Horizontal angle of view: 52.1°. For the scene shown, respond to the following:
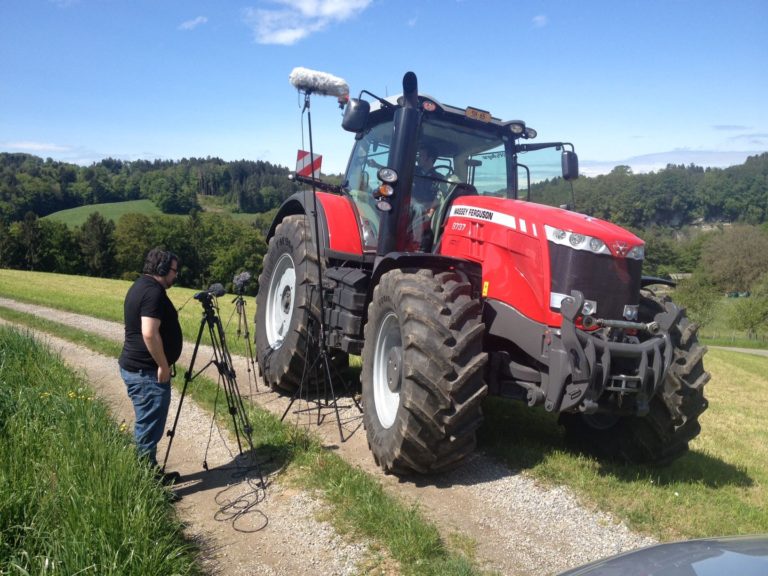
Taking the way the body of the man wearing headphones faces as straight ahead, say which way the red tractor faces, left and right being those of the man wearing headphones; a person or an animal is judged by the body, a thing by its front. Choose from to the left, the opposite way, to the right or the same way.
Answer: to the right

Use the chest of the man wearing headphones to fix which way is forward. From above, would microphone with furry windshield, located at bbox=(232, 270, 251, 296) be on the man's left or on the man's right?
on the man's left

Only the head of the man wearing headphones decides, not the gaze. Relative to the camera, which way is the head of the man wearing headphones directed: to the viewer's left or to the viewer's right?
to the viewer's right

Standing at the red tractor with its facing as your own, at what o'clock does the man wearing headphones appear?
The man wearing headphones is roughly at 4 o'clock from the red tractor.

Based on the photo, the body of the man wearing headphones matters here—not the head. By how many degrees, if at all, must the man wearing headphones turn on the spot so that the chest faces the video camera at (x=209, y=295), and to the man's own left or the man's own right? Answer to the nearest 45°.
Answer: approximately 45° to the man's own left

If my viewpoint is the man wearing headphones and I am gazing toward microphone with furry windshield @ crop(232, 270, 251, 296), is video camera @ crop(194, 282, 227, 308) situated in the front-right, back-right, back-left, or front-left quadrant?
front-right

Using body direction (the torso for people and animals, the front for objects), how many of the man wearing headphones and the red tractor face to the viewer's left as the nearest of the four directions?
0

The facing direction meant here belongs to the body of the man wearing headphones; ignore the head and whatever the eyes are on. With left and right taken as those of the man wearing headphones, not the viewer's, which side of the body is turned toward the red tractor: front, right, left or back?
front

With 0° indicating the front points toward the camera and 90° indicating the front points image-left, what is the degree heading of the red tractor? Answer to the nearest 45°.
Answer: approximately 315°

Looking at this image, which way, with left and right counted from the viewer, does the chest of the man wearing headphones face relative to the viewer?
facing to the right of the viewer
